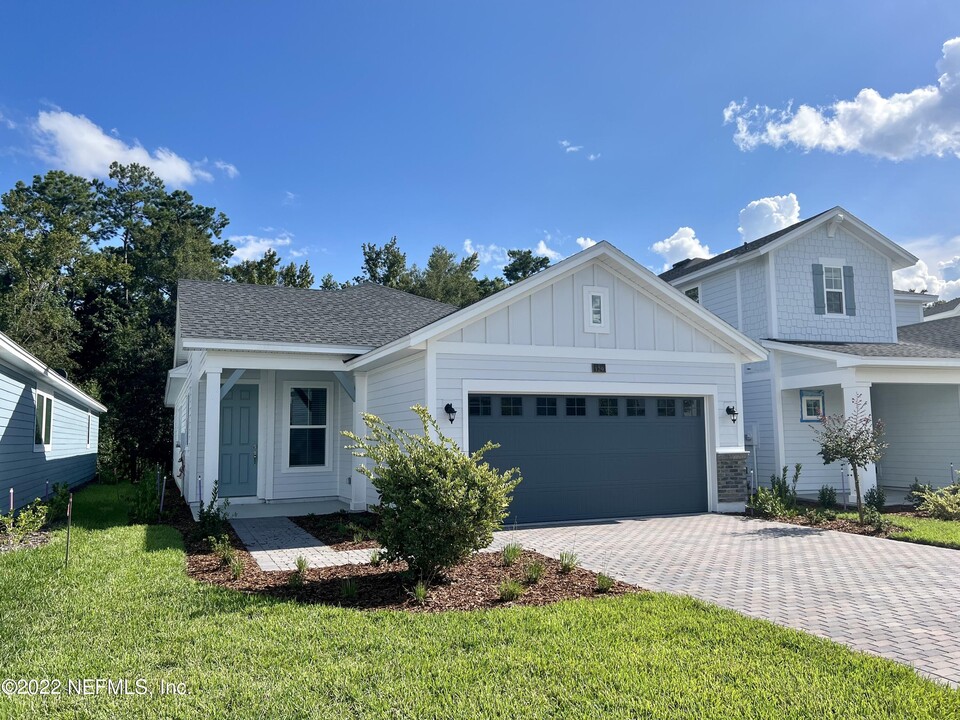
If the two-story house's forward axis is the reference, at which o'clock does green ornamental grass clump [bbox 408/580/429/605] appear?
The green ornamental grass clump is roughly at 2 o'clock from the two-story house.

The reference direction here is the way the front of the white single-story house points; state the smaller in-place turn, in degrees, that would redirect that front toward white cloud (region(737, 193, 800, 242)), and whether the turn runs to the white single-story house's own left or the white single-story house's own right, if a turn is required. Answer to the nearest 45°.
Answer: approximately 135° to the white single-story house's own left

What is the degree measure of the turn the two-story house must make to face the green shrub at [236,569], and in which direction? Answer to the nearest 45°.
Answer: approximately 90° to its right

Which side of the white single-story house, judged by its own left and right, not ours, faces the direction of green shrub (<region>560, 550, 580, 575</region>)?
front

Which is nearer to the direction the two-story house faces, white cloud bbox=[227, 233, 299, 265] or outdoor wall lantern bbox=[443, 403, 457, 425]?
the outdoor wall lantern

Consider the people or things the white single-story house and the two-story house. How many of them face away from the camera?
0

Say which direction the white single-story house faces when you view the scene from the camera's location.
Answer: facing the viewer

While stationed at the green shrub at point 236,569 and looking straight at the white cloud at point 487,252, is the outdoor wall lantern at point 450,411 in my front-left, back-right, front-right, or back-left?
front-right

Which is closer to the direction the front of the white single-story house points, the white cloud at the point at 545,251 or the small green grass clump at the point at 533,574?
the small green grass clump

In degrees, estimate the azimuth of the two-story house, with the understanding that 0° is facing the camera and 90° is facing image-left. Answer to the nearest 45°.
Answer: approximately 315°

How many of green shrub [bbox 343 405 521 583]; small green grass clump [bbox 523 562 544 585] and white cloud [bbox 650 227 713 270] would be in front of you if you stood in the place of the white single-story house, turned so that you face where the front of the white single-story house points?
2

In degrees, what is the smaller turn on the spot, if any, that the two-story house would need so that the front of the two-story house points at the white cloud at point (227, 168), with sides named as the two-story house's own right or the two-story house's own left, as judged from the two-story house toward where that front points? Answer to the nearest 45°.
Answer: approximately 135° to the two-story house's own right

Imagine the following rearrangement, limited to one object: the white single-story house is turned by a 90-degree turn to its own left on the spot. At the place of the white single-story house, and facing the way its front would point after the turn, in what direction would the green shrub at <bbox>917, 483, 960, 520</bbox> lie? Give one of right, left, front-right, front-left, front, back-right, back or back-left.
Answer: front

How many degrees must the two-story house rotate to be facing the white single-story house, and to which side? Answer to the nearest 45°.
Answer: approximately 90° to its right

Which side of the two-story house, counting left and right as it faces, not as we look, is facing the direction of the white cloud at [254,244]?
back
